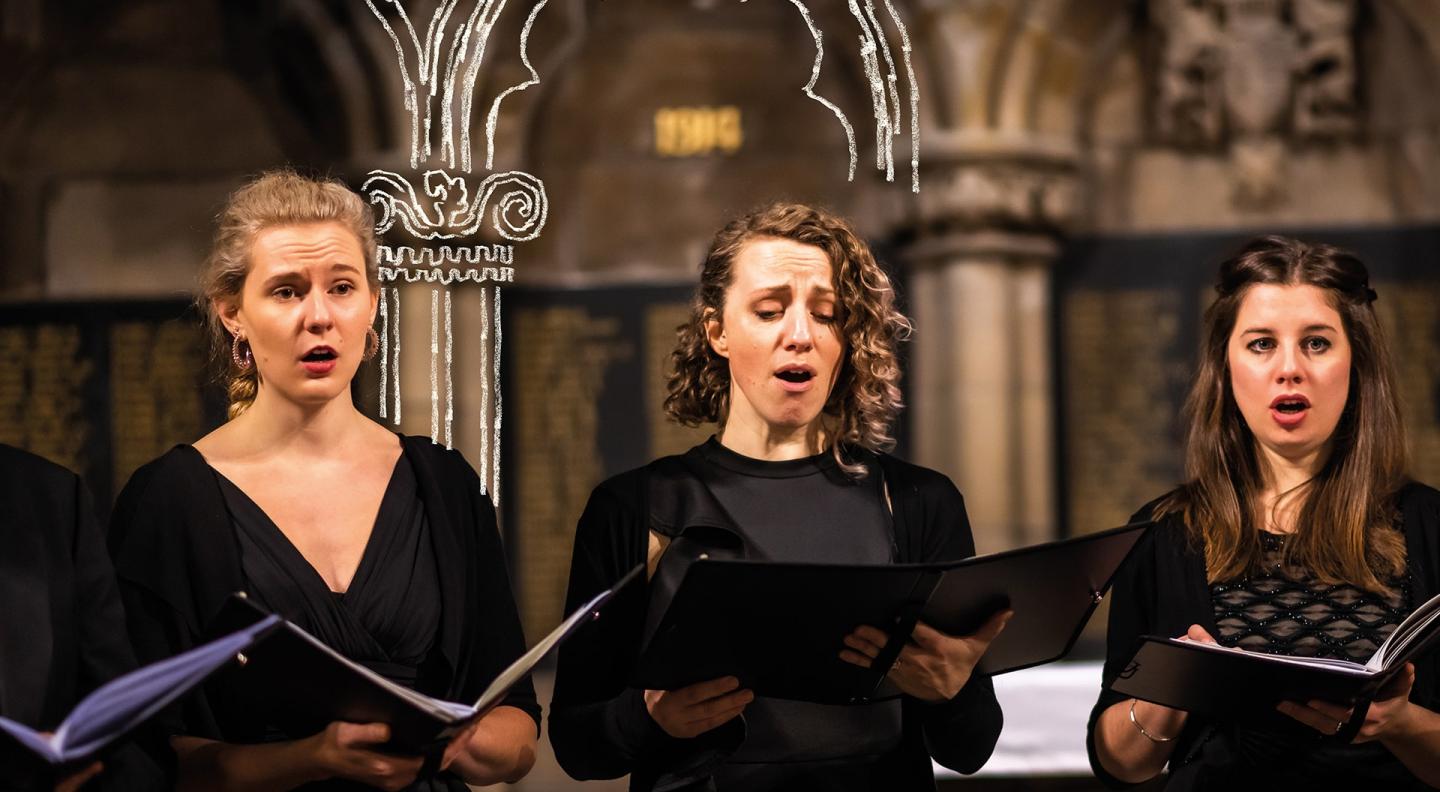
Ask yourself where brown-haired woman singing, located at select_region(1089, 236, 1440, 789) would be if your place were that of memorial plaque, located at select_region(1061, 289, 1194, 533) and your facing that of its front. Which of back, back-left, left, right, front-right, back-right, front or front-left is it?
front

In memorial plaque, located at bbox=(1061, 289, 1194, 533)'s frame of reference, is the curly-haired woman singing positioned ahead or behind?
ahead

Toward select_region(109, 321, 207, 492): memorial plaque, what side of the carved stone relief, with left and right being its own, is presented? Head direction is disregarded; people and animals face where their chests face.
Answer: right

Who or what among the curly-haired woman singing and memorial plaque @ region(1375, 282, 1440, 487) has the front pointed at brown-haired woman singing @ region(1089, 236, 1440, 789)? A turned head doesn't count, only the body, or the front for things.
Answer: the memorial plaque

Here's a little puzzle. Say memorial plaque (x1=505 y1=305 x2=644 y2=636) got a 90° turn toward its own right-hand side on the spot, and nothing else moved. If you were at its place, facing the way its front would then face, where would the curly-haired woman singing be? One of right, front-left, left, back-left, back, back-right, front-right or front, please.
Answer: left

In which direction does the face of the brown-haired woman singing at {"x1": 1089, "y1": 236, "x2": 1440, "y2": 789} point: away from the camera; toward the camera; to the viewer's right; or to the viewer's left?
toward the camera

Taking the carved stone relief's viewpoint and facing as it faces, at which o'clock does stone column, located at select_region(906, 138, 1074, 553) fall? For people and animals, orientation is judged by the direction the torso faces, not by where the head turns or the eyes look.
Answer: The stone column is roughly at 2 o'clock from the carved stone relief.

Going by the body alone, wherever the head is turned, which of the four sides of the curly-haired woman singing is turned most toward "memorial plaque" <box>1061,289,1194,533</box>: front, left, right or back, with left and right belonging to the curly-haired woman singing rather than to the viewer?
back

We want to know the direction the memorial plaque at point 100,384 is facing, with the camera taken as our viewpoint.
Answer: facing the viewer

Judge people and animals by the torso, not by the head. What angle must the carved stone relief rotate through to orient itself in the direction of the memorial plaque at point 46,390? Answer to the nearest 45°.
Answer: approximately 90° to its right

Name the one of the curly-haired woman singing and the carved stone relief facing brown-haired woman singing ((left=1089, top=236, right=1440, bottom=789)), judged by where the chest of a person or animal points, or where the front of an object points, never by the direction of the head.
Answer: the carved stone relief

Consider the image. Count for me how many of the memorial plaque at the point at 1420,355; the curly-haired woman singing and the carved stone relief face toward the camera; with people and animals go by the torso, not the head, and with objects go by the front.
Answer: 3

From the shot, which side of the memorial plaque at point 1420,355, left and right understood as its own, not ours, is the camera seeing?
front

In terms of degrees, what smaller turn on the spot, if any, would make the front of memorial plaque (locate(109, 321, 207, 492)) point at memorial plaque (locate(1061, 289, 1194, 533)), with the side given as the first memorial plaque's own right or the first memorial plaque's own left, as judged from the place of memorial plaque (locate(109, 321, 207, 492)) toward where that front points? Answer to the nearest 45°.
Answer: approximately 90° to the first memorial plaque's own left

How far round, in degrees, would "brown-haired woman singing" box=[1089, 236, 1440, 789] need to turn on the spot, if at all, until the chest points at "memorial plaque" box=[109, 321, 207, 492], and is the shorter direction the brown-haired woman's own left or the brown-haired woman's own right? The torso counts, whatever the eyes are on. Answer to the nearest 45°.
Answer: approximately 135° to the brown-haired woman's own right

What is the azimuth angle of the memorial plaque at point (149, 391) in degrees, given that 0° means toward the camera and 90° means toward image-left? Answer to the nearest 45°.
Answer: approximately 0°

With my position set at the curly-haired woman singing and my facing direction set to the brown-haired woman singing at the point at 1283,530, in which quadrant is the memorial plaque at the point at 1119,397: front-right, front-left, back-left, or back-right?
front-left

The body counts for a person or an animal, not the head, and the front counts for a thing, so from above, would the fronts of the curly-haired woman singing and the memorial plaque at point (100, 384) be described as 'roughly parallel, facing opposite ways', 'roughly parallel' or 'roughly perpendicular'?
roughly parallel
